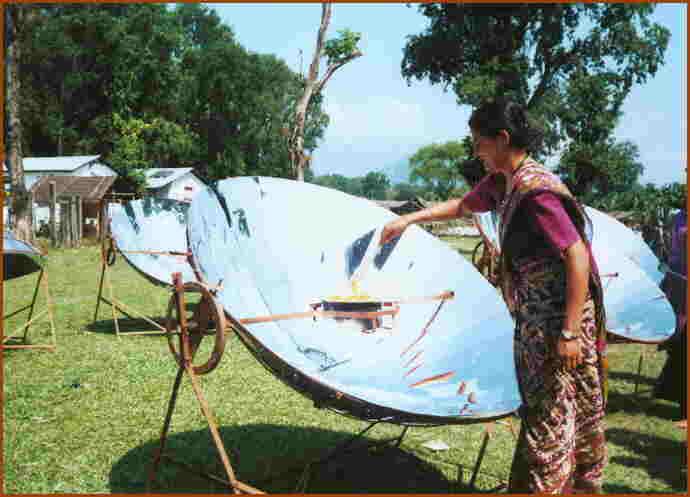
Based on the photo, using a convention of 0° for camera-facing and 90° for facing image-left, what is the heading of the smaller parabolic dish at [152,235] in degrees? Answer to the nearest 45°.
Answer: approximately 315°

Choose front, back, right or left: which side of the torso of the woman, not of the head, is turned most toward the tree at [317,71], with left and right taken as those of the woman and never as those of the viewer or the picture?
right

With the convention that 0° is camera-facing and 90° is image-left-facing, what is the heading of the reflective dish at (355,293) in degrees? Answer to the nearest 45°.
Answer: approximately 315°

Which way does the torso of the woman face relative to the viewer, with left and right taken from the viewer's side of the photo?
facing to the left of the viewer

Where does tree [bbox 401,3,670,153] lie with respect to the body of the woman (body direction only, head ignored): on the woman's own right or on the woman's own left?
on the woman's own right

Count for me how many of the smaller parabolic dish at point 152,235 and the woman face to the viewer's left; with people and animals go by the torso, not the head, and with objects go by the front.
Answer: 1

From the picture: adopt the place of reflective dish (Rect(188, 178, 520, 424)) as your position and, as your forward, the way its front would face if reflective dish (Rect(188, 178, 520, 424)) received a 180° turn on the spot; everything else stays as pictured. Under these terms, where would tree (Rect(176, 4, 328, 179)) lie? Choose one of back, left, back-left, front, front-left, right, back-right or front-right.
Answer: front-right

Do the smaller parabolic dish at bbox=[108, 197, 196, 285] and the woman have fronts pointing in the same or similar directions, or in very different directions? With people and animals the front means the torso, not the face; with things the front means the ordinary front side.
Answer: very different directions
